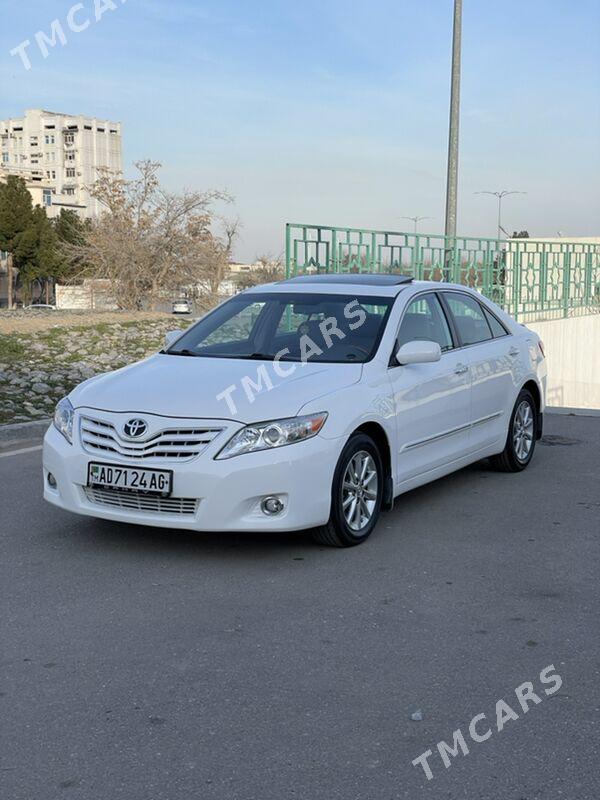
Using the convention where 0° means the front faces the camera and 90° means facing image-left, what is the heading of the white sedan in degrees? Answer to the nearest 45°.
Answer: approximately 45°

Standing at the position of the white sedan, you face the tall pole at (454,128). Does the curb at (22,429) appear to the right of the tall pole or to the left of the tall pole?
left

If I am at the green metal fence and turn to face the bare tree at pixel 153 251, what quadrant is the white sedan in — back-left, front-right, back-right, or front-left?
back-left

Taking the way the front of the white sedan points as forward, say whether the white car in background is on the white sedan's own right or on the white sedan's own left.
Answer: on the white sedan's own right

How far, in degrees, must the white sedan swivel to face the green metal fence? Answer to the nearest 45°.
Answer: approximately 135° to its right

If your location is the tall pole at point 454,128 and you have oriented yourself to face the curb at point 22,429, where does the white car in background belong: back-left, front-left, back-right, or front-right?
back-right

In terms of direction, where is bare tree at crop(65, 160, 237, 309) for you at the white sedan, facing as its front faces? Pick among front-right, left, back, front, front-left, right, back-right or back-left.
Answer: back-right

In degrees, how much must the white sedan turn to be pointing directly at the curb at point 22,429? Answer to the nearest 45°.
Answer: approximately 90° to its right

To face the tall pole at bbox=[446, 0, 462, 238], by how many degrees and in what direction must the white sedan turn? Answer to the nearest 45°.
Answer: approximately 135° to its right
